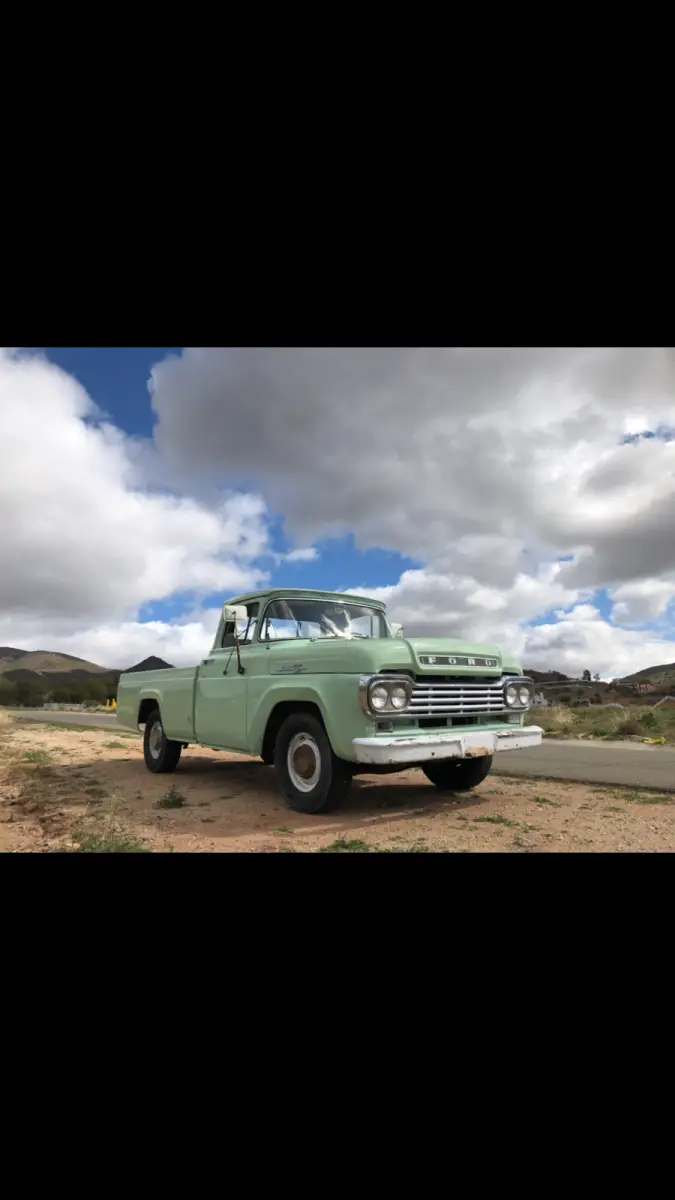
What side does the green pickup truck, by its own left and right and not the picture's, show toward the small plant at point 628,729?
left

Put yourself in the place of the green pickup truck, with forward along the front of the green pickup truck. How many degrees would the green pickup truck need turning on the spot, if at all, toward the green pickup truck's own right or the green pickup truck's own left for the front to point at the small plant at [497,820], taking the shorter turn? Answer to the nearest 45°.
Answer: approximately 45° to the green pickup truck's own left

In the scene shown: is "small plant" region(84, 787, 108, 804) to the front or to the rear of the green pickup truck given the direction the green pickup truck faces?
to the rear

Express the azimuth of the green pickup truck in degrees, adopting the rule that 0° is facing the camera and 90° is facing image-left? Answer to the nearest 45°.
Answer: approximately 315°

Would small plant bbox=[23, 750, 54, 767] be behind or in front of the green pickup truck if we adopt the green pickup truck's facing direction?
behind
